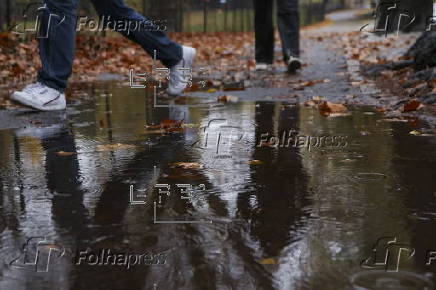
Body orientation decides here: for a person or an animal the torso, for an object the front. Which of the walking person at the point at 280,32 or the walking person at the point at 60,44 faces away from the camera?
the walking person at the point at 280,32

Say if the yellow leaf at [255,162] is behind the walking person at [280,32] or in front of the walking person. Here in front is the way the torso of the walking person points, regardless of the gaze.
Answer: behind

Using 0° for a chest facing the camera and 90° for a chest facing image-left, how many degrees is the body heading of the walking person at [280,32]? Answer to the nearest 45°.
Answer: approximately 180°

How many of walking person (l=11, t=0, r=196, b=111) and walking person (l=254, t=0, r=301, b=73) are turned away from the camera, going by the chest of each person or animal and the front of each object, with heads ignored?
1

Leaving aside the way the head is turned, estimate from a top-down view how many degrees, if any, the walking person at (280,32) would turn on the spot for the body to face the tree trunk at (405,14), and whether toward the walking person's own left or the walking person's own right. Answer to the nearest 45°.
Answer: approximately 45° to the walking person's own right

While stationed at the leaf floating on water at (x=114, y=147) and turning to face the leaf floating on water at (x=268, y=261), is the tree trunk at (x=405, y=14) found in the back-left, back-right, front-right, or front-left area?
back-left

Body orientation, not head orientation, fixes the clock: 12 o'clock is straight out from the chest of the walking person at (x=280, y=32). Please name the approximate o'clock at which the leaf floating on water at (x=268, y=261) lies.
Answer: The leaf floating on water is roughly at 6 o'clock from the walking person.
